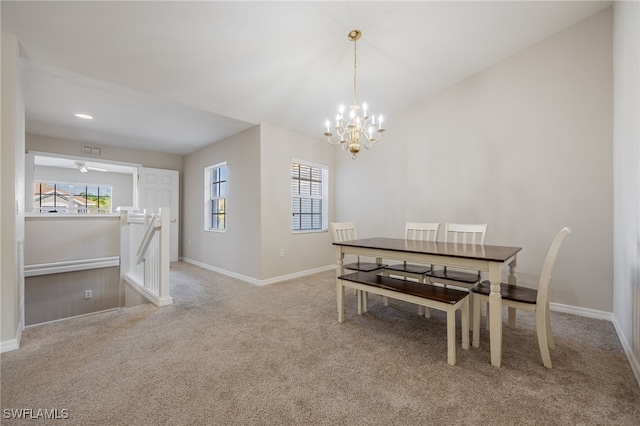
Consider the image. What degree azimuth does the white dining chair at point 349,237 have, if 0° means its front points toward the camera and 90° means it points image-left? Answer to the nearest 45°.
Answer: approximately 315°

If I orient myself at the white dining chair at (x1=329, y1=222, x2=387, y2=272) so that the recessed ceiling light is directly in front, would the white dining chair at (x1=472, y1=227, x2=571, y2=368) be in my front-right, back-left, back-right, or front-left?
back-left

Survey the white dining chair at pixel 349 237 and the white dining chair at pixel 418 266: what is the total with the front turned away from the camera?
0

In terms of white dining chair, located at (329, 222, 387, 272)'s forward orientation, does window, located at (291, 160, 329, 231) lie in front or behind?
behind

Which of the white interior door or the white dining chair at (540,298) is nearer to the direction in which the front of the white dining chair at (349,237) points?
the white dining chair

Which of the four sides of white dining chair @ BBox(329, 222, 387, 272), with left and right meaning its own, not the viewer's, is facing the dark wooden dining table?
front

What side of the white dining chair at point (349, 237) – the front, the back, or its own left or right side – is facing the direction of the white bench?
front

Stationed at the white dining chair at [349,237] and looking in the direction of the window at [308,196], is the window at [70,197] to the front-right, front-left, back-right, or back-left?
front-left

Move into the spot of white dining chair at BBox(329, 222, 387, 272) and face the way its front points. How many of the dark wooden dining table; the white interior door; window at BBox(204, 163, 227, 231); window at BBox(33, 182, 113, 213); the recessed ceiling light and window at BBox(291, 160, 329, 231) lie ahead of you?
1

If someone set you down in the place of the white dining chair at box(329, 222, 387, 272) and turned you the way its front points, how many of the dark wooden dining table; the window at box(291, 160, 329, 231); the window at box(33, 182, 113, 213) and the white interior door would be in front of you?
1

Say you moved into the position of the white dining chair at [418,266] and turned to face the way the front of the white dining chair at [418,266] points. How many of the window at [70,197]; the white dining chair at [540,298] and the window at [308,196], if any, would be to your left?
1

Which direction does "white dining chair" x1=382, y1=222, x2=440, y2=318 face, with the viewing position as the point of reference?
facing the viewer and to the left of the viewer
